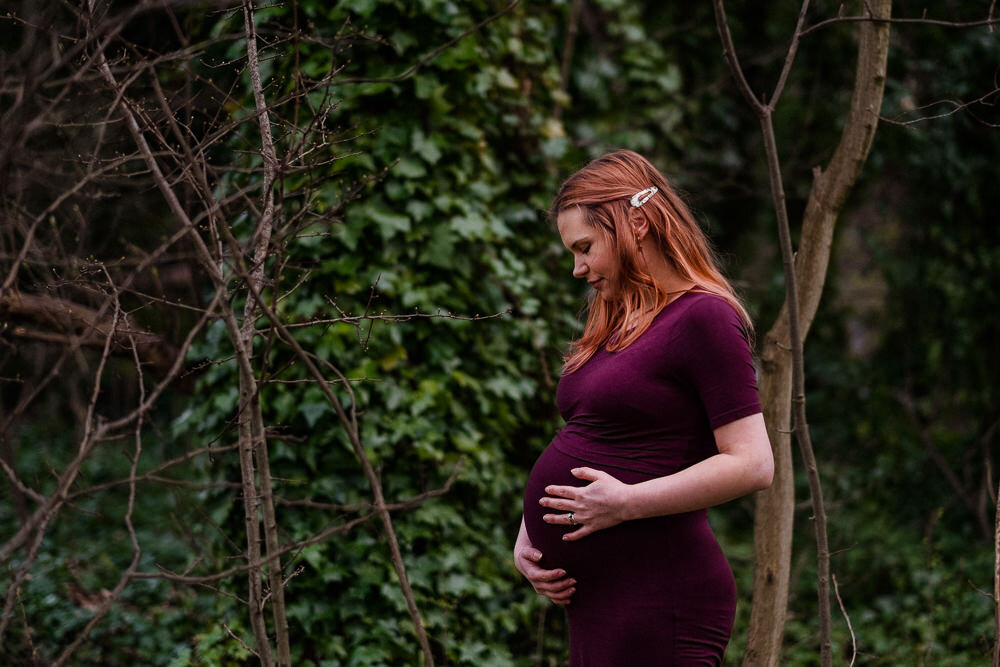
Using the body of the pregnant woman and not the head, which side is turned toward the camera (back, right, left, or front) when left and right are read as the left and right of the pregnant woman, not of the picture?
left

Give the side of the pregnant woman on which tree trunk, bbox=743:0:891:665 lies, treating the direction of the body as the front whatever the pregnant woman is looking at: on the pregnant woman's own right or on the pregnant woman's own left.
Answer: on the pregnant woman's own right

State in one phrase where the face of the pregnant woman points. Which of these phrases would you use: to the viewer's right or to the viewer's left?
to the viewer's left
